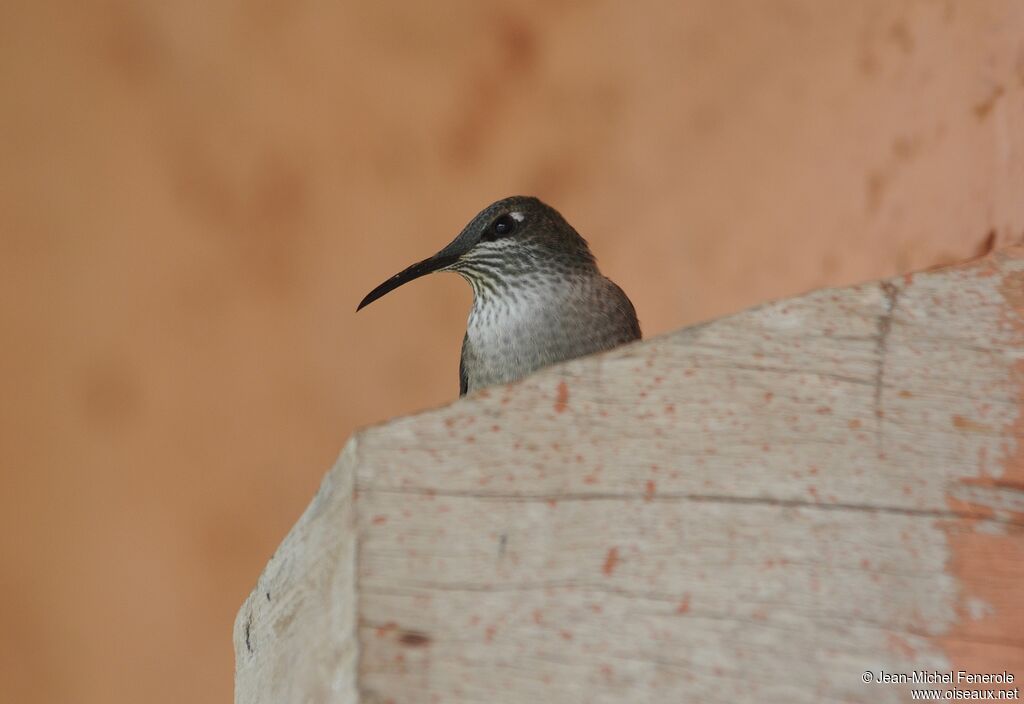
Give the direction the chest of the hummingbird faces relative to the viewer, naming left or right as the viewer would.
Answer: facing the viewer and to the left of the viewer
